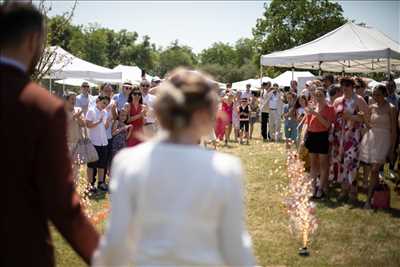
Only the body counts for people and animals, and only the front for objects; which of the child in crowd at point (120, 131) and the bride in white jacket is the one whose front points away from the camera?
the bride in white jacket

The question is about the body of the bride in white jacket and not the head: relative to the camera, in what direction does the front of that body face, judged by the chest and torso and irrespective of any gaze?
away from the camera

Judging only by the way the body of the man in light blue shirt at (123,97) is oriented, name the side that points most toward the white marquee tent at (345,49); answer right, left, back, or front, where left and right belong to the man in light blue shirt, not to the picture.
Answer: left

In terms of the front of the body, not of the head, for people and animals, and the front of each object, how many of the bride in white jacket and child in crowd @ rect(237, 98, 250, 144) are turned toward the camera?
1

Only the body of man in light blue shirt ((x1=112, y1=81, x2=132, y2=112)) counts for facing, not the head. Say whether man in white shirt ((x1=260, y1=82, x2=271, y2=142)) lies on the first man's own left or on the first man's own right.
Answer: on the first man's own left

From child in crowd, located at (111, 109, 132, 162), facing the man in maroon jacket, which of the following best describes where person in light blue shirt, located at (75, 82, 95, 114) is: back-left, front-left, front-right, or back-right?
back-right

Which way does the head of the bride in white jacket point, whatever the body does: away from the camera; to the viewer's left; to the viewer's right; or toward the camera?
away from the camera

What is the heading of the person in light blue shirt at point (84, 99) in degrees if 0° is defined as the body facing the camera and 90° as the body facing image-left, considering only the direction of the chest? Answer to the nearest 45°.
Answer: approximately 315°

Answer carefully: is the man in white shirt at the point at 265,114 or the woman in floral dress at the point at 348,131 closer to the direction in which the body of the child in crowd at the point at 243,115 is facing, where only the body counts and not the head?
the woman in floral dress

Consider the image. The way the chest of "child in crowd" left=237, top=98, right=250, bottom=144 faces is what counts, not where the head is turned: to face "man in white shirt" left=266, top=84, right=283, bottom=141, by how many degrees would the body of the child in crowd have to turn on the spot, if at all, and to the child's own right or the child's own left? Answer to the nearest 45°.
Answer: approximately 135° to the child's own left

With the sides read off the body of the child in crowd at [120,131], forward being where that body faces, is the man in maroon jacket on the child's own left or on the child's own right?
on the child's own right

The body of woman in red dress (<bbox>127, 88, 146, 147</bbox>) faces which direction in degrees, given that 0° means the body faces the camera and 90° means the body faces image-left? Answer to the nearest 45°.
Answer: approximately 315°

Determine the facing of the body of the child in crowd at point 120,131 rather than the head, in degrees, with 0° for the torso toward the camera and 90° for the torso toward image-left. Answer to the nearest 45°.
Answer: approximately 315°
